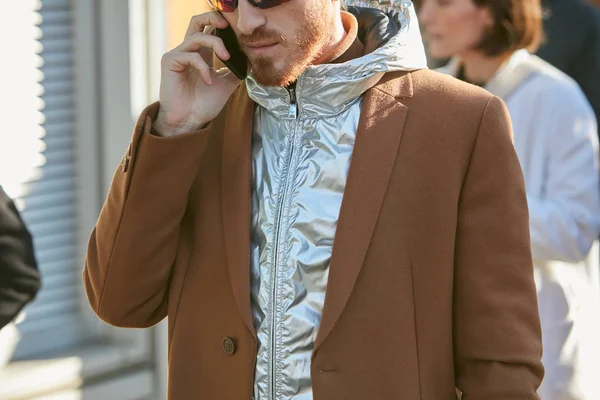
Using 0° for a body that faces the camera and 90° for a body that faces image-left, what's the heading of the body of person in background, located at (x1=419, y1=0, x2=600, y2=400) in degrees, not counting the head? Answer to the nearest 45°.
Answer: approximately 90°

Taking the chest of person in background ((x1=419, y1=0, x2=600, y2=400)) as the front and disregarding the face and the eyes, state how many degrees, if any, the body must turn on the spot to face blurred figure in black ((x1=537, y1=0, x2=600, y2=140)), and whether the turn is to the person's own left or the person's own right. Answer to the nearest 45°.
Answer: approximately 90° to the person's own right
